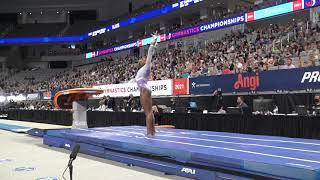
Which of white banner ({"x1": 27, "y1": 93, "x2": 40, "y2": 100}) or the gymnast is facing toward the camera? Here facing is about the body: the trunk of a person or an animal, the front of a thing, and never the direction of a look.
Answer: the white banner

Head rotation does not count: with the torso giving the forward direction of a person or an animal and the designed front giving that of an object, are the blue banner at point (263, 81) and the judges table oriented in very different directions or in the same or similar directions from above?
same or similar directions

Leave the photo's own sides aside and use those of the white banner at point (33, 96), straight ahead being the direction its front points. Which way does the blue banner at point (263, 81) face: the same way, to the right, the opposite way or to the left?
the same way

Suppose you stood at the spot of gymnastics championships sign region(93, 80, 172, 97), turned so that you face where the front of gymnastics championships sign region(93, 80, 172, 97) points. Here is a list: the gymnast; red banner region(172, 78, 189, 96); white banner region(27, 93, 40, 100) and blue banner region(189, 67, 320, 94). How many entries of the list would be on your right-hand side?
1

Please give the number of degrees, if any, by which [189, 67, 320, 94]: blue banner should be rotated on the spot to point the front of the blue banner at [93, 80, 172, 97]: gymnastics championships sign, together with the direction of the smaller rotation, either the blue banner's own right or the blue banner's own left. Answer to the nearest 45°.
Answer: approximately 90° to the blue banner's own right

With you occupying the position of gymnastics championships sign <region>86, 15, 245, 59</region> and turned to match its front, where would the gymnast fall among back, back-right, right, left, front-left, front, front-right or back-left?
front-left

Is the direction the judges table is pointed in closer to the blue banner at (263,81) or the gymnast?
the gymnast

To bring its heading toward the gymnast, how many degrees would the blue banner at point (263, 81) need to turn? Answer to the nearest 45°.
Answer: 0° — it already faces them

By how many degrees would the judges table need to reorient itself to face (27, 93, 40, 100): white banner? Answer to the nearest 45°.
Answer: approximately 90° to its right

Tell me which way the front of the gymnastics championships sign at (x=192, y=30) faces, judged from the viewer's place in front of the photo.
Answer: facing the viewer and to the left of the viewer

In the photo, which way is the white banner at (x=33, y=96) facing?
toward the camera

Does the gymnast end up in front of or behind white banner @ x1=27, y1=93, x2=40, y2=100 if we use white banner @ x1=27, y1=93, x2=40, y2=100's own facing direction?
in front

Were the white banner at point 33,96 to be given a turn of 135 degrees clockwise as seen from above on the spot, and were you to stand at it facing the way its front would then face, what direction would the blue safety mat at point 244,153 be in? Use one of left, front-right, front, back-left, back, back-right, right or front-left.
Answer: back-left
